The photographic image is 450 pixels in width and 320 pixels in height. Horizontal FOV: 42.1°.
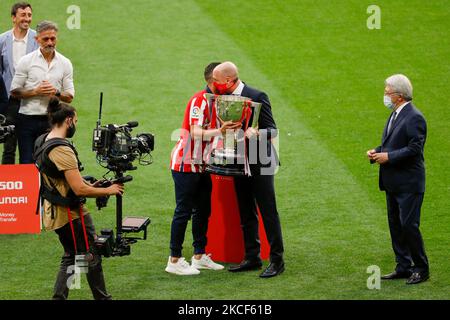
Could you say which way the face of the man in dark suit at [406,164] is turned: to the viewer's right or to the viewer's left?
to the viewer's left

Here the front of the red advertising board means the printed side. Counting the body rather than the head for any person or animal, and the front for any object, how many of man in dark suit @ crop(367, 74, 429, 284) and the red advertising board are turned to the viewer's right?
0

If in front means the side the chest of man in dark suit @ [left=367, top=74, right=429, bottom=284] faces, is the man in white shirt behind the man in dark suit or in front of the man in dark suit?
in front

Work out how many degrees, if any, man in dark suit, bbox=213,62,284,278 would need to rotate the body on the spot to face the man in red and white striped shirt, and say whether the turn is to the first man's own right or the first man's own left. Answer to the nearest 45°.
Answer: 0° — they already face them

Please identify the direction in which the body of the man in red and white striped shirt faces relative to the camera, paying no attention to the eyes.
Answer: to the viewer's right

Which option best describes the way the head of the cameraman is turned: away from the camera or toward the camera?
away from the camera

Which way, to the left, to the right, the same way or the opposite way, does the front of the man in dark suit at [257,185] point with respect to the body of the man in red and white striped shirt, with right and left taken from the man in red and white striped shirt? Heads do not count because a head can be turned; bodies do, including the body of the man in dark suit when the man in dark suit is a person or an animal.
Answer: the opposite way

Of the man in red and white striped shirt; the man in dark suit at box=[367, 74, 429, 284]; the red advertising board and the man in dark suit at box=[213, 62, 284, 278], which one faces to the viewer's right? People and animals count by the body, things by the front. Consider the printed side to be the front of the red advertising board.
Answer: the man in red and white striped shirt

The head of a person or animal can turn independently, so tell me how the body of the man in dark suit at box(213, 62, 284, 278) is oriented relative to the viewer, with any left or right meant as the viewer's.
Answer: facing to the left of the viewer

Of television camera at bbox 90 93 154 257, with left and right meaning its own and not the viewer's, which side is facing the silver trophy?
front

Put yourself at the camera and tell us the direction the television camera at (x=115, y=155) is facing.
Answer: facing to the right of the viewer
